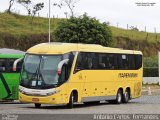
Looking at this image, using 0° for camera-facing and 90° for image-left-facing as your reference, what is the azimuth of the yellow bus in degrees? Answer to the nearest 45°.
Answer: approximately 45°

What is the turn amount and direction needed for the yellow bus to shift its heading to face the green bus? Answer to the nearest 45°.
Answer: approximately 90° to its right
